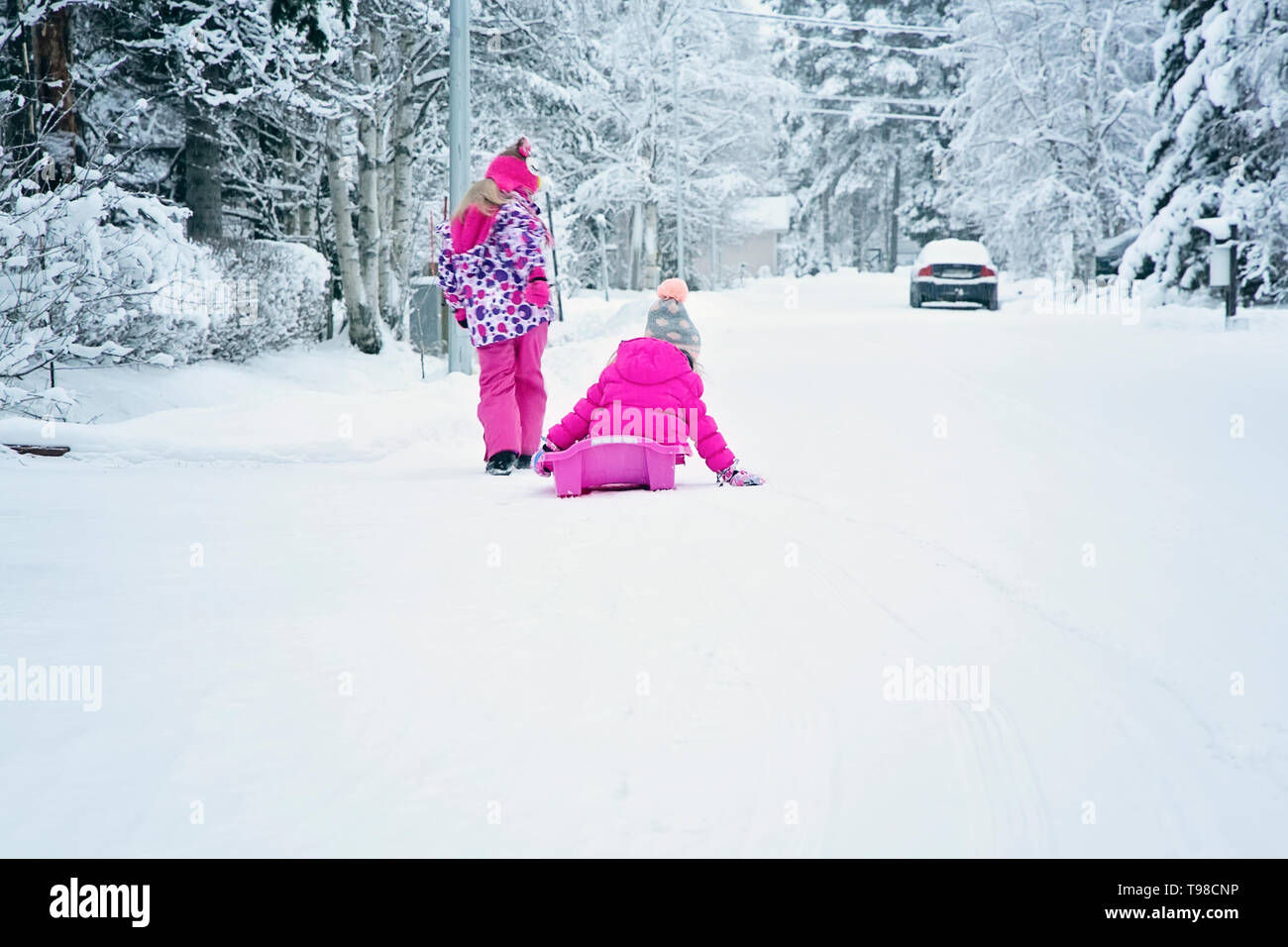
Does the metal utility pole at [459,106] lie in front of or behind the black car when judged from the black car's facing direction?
behind

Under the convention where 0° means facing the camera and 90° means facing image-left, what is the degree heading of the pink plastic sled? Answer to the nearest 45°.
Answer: approximately 180°

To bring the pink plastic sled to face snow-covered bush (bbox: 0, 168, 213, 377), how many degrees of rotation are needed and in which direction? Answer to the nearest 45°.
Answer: approximately 45° to its left

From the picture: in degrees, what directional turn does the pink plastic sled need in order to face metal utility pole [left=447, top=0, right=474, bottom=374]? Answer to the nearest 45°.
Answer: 0° — it already faces it

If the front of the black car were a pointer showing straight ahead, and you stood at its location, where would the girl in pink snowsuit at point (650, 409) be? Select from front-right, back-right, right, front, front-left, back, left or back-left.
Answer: back

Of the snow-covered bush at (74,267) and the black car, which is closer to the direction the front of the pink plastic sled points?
the black car

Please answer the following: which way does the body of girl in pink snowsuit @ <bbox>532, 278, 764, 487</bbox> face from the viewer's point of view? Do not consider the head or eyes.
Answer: away from the camera

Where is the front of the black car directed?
away from the camera

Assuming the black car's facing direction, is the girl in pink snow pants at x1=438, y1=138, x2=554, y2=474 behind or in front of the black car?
behind
